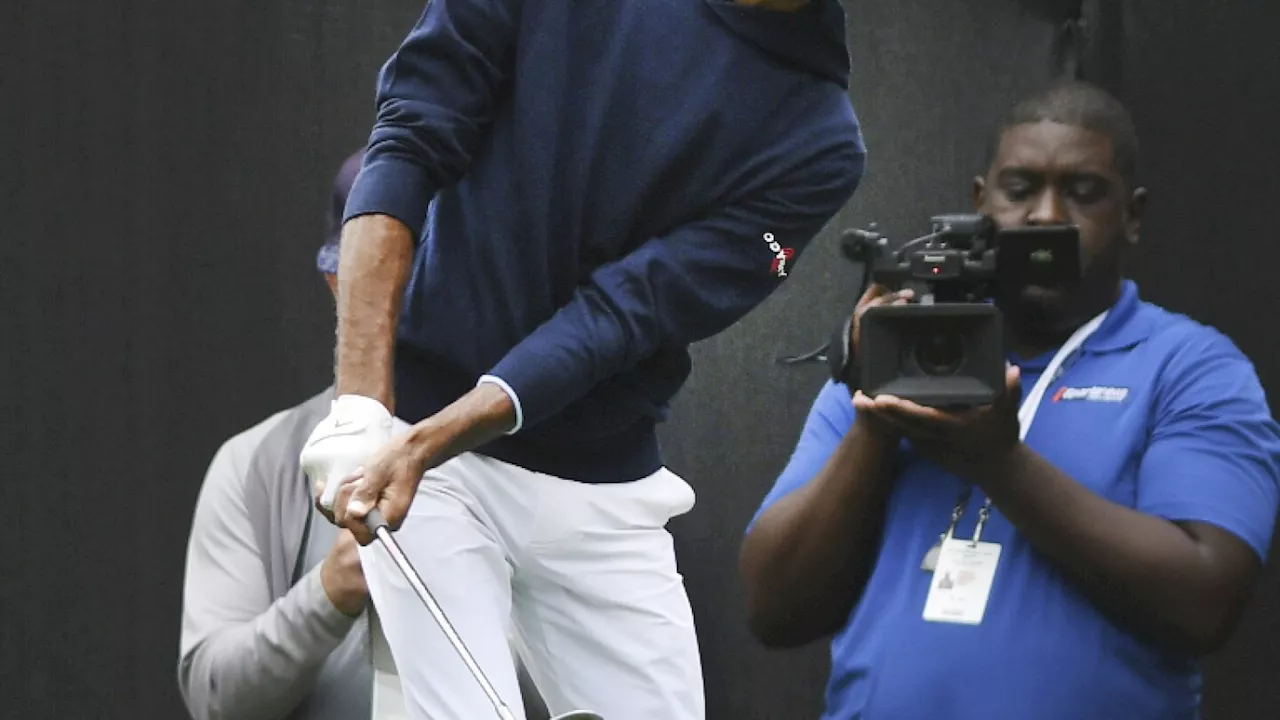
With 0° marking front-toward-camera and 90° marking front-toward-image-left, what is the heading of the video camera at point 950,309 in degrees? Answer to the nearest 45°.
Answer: approximately 0°

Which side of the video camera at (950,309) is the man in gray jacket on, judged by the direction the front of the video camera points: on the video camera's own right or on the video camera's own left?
on the video camera's own right
